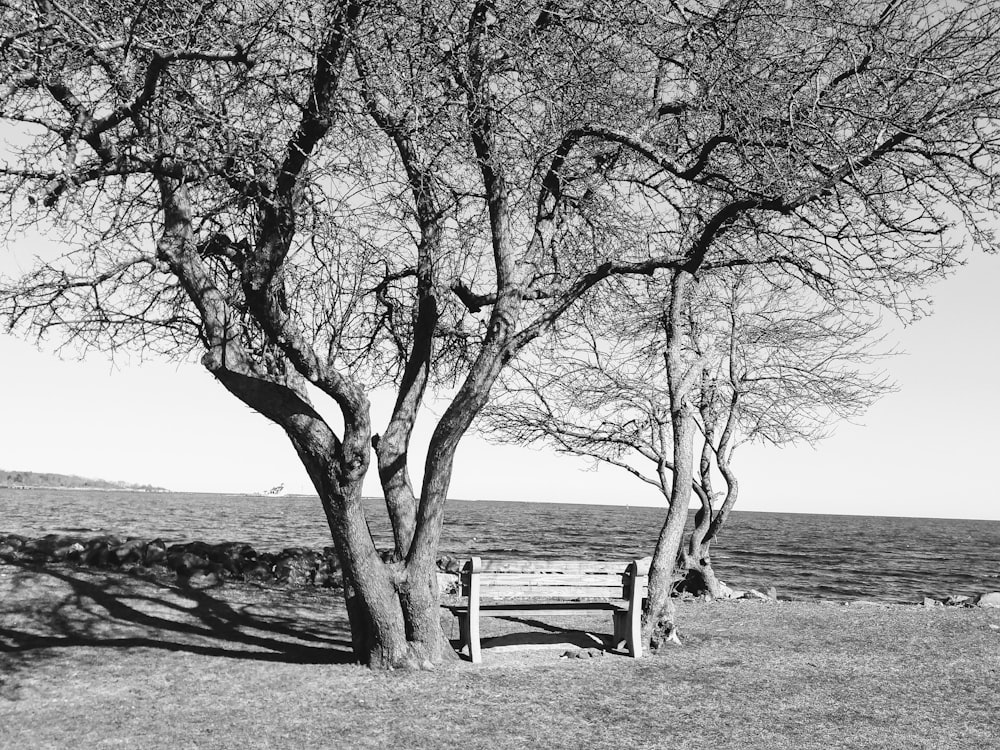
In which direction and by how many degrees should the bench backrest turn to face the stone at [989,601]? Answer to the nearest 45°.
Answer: approximately 45° to its right

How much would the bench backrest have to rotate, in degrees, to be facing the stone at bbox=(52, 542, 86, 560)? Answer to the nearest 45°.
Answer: approximately 45° to its left

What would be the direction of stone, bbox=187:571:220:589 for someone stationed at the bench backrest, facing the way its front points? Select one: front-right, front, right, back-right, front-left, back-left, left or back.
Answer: front-left

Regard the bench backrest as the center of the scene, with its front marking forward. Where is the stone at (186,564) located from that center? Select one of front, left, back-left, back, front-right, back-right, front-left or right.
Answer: front-left

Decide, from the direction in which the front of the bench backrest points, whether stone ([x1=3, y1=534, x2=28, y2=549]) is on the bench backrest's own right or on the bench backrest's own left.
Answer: on the bench backrest's own left

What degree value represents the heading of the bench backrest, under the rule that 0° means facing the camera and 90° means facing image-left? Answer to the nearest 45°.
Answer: approximately 180°

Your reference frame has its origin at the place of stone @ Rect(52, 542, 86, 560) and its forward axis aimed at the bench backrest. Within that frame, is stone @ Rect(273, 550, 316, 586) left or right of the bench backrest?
left

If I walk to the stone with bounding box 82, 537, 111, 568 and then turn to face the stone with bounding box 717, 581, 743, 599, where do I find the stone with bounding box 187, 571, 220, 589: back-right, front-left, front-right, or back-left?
front-right

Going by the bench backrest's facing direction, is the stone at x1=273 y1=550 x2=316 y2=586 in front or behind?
in front

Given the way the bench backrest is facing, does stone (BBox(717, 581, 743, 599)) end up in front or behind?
in front
